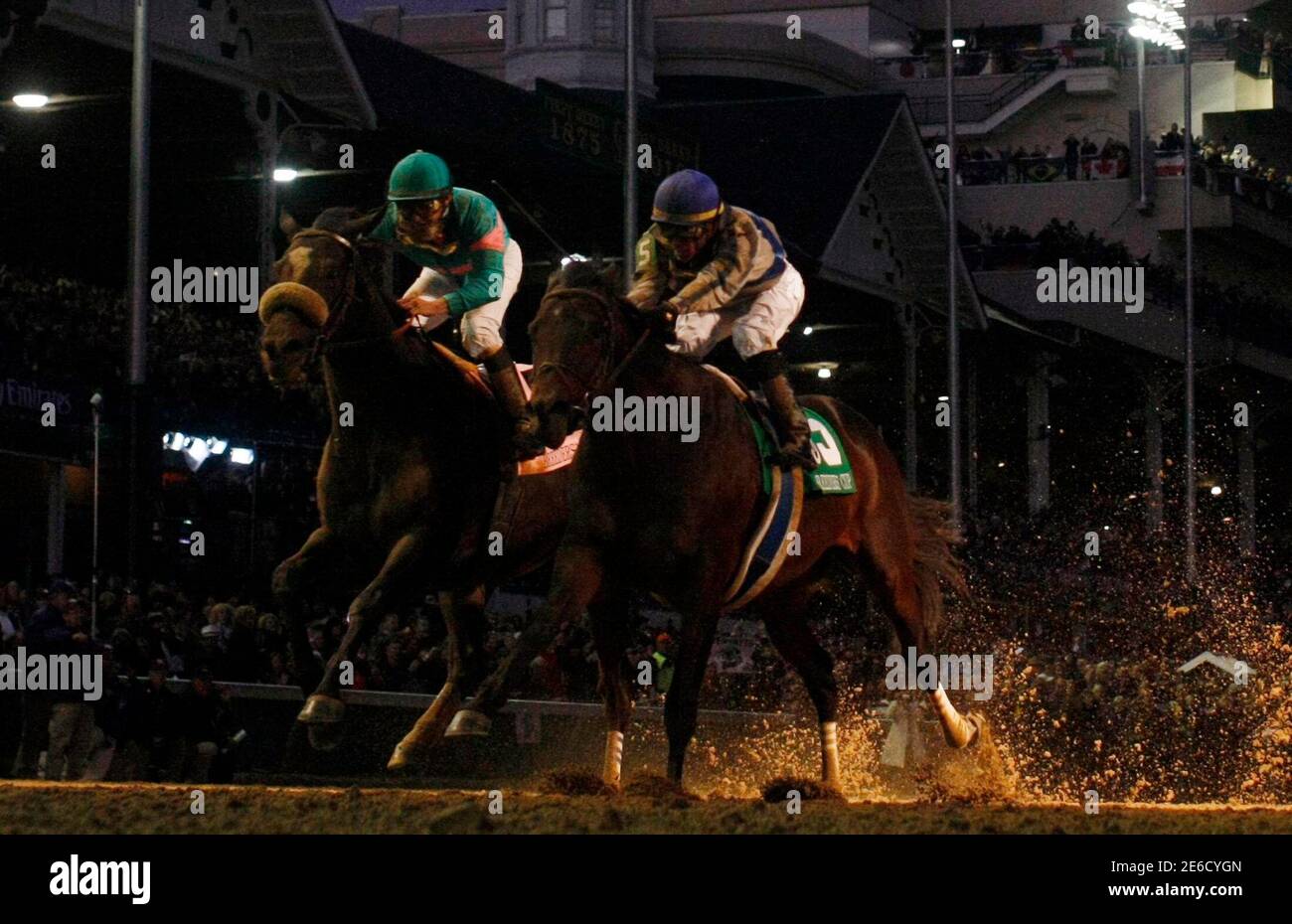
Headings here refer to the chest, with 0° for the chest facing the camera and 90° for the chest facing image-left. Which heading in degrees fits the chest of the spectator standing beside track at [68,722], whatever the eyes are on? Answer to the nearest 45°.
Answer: approximately 0°

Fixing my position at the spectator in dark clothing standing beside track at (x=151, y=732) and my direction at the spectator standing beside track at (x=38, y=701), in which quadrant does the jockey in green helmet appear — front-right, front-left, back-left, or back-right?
back-left

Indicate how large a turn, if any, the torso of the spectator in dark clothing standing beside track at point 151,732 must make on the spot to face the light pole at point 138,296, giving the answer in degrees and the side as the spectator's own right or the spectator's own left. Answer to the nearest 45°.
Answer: approximately 180°

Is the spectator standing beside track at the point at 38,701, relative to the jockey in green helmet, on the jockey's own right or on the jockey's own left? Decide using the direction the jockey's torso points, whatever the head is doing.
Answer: on the jockey's own right

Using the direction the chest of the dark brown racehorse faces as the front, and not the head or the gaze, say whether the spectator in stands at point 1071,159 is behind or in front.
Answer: behind

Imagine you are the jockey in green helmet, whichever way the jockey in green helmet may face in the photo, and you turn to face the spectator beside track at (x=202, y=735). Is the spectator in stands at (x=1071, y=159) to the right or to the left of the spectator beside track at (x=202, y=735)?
right
